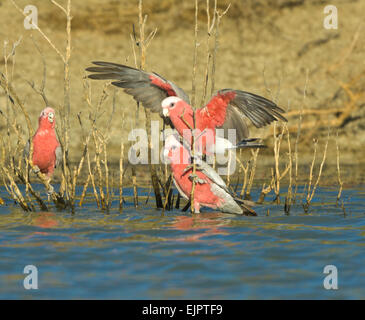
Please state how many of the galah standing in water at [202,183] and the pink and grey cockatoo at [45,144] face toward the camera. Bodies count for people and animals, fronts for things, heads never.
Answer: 1

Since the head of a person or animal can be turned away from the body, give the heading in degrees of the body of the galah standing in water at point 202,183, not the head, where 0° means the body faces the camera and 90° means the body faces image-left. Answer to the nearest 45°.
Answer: approximately 90°

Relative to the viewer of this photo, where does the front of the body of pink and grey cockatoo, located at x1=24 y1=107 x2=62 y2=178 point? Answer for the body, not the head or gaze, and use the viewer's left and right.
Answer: facing the viewer

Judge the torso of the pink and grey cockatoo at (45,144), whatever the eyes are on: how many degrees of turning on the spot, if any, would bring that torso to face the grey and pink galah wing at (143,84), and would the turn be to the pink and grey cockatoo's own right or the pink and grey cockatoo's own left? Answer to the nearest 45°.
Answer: approximately 45° to the pink and grey cockatoo's own left

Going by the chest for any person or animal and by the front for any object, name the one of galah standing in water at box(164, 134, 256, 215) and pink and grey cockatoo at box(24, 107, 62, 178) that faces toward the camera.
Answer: the pink and grey cockatoo

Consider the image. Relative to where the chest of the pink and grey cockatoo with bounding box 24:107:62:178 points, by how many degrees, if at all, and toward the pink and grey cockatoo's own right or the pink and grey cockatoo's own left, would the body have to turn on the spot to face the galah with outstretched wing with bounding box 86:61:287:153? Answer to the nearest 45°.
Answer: approximately 45° to the pink and grey cockatoo's own left

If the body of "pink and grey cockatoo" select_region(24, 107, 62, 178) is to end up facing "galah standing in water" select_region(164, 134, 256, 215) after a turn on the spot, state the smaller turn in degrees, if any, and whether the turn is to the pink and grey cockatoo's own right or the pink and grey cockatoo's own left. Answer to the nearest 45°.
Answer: approximately 45° to the pink and grey cockatoo's own left

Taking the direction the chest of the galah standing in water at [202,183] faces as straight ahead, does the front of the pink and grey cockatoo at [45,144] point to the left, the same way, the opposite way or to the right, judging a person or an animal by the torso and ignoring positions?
to the left

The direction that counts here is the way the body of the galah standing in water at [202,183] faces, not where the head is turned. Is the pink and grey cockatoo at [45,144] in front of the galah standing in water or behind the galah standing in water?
in front
